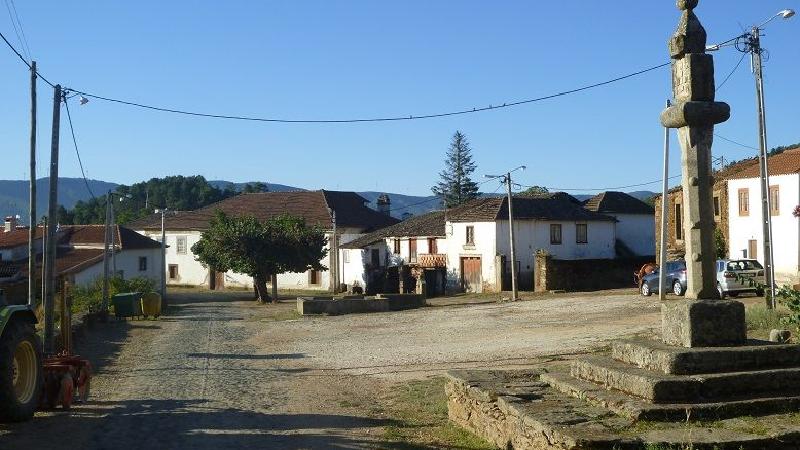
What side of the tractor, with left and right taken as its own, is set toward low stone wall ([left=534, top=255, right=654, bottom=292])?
back

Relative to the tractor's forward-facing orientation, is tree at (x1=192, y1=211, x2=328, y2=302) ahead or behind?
behind

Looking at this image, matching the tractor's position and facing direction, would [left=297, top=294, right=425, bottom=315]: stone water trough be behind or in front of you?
behind

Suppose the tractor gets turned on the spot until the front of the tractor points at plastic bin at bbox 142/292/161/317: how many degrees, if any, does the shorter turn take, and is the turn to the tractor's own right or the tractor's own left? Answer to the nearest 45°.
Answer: approximately 135° to the tractor's own right

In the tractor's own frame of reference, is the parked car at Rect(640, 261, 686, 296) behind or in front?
behind

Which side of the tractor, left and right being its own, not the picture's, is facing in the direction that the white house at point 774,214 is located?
back

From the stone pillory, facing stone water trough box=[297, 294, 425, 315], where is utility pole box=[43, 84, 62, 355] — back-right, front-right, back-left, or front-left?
front-left

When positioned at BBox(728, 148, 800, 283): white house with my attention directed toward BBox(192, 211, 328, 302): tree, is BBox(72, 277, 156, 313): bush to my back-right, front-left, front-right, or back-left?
front-left

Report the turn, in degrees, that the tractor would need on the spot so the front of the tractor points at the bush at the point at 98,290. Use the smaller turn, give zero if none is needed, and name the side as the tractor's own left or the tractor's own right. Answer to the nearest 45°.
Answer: approximately 135° to the tractor's own right

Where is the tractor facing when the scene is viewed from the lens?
facing the viewer and to the left of the viewer

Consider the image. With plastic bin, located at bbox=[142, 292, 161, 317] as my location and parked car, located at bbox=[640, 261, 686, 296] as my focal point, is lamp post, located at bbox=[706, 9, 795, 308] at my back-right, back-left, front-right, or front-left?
front-right

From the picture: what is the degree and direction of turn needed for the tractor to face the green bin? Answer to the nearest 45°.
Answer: approximately 135° to its right
